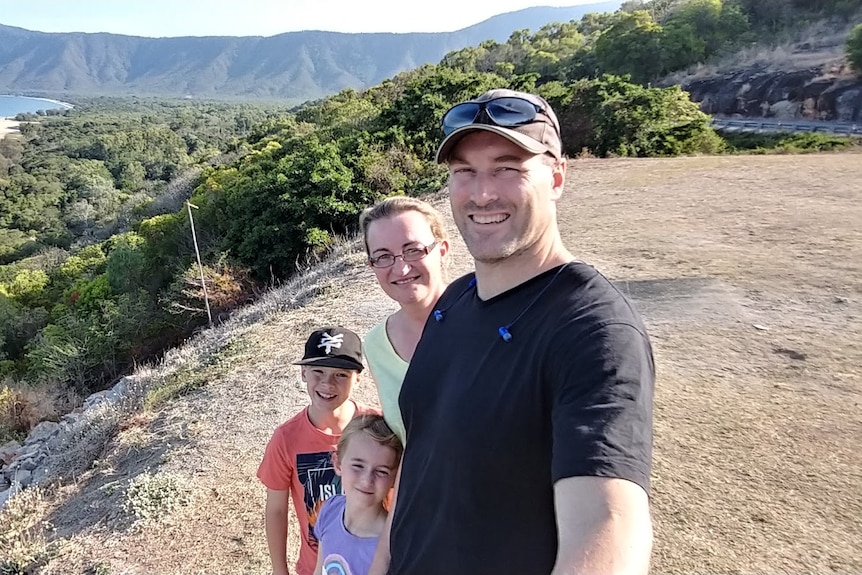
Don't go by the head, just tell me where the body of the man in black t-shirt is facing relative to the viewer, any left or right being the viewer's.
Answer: facing the viewer and to the left of the viewer

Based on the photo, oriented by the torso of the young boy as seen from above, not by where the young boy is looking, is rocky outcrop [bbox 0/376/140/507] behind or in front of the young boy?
behind

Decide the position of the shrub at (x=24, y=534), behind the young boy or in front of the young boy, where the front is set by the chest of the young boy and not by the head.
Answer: behind

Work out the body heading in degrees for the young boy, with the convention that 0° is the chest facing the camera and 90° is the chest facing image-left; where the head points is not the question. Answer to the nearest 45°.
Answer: approximately 0°

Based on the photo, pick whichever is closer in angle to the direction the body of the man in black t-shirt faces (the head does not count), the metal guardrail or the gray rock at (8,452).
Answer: the gray rock

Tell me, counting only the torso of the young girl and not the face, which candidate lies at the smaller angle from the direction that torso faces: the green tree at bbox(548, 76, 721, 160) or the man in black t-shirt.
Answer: the man in black t-shirt

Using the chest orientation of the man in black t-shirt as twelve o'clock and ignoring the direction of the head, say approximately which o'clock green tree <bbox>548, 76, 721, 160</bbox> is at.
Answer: The green tree is roughly at 5 o'clock from the man in black t-shirt.

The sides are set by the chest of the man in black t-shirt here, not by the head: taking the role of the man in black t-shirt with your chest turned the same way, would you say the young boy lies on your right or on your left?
on your right

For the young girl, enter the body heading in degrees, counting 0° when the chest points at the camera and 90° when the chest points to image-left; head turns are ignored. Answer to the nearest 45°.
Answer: approximately 0°

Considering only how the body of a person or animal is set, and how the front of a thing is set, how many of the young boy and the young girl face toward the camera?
2

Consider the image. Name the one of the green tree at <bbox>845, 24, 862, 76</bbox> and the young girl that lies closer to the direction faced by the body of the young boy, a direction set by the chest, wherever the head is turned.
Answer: the young girl

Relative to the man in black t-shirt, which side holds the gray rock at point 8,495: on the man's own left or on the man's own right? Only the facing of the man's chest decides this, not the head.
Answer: on the man's own right

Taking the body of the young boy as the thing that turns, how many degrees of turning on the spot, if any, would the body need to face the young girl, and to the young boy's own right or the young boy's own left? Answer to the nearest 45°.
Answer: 0° — they already face them
